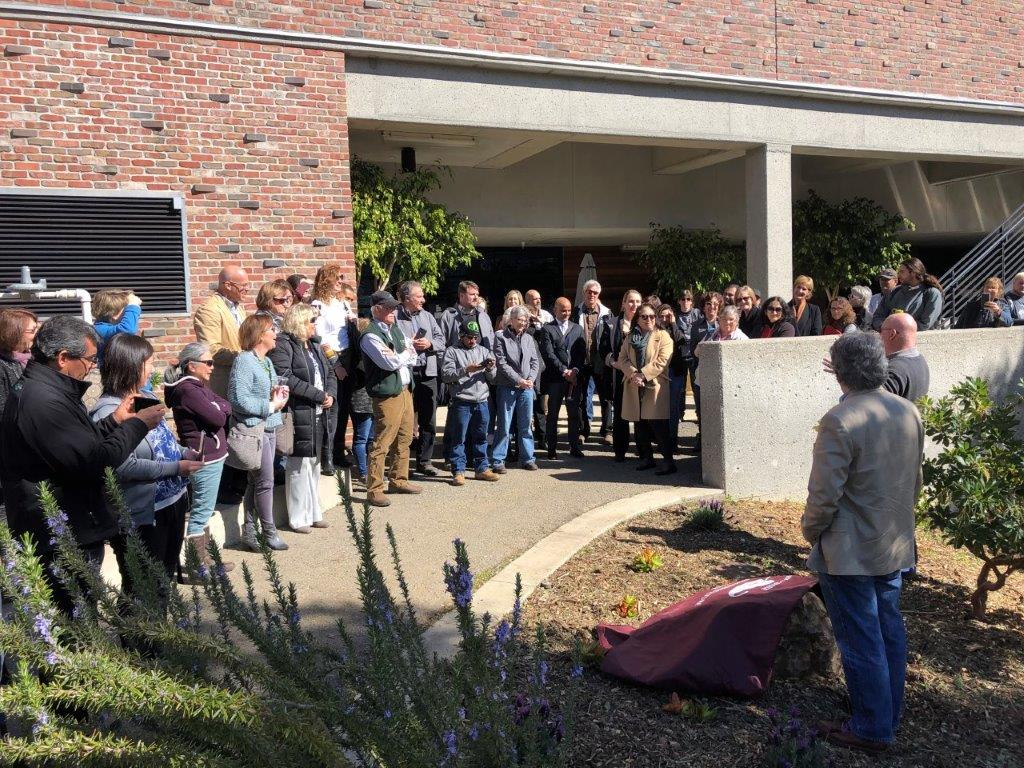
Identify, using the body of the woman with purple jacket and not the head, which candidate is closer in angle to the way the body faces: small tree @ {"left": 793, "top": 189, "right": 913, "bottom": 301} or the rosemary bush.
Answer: the small tree

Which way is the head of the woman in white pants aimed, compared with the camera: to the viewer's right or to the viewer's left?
to the viewer's right

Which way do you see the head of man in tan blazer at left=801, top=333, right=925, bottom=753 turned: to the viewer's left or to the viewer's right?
to the viewer's left

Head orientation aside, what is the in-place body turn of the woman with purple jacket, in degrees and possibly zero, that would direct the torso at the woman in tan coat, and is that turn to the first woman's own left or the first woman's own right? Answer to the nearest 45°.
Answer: approximately 45° to the first woman's own left

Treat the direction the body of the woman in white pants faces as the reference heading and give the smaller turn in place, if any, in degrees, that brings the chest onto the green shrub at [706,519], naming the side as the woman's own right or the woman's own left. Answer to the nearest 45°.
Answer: approximately 45° to the woman's own left

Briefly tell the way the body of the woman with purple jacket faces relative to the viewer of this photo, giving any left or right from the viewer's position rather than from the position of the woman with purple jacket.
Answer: facing to the right of the viewer

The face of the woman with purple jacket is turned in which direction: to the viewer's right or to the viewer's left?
to the viewer's right

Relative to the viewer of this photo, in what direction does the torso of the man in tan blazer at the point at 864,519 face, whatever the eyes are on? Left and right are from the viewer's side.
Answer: facing away from the viewer and to the left of the viewer

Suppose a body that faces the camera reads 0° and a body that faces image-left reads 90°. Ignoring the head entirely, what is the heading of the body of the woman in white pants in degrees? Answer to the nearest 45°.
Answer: approximately 315°

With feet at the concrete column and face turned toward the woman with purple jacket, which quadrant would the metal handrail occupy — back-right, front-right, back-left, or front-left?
back-left

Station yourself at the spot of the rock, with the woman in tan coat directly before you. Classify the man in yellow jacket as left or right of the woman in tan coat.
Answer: left

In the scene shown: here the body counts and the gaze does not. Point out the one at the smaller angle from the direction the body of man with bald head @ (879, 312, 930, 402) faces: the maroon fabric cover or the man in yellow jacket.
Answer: the man in yellow jacket
